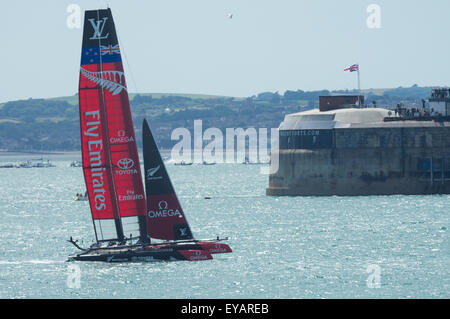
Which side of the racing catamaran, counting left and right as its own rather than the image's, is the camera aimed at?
right
